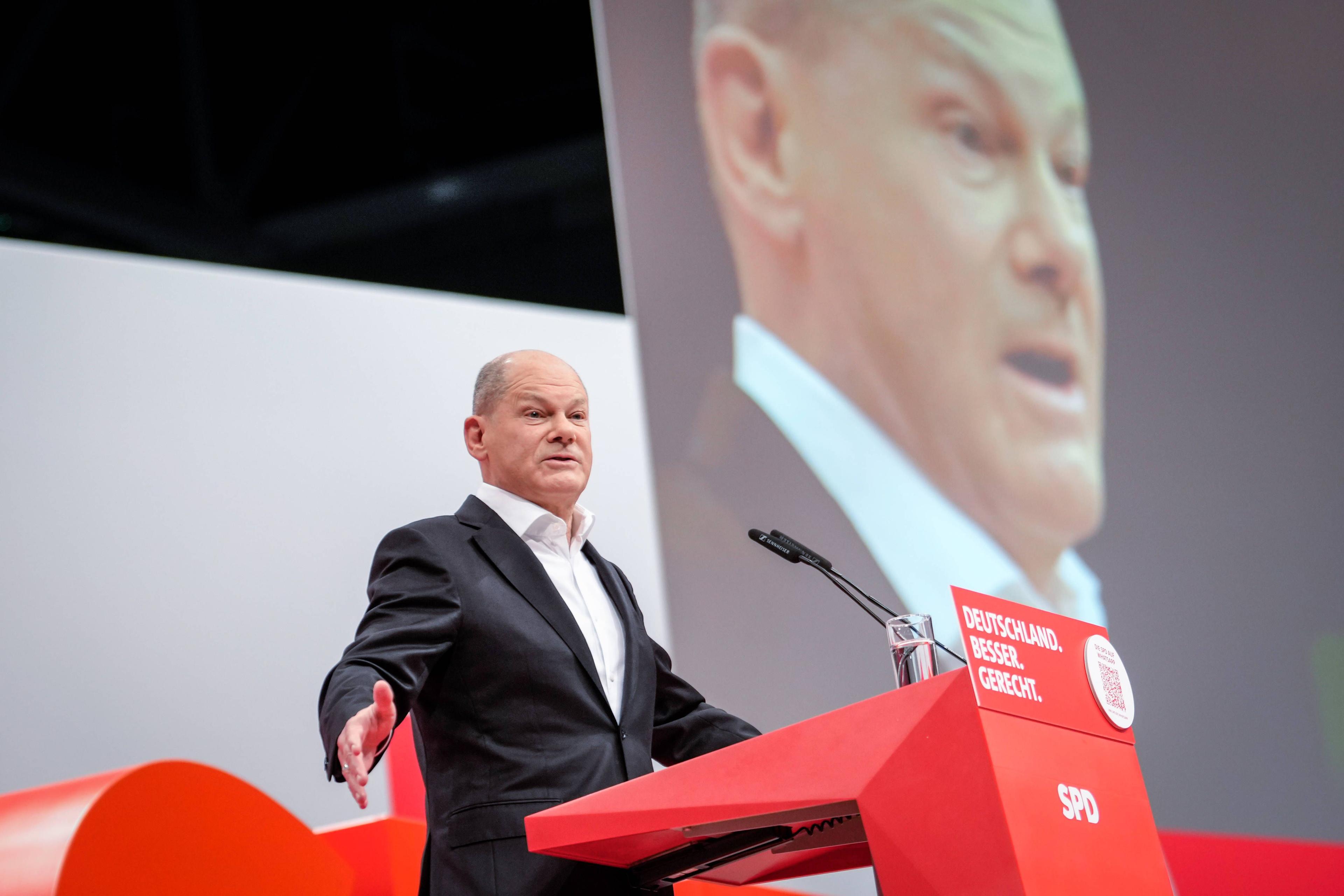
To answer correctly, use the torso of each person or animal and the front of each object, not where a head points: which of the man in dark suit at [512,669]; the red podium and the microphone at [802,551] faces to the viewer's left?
the microphone

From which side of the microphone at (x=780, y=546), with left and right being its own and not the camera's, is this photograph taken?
left

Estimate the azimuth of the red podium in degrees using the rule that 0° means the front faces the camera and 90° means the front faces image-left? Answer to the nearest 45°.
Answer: approximately 315°

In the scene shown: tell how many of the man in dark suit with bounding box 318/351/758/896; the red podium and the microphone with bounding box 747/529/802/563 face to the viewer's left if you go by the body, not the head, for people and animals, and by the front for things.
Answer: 1

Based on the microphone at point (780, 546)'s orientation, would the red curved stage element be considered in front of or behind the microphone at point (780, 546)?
in front

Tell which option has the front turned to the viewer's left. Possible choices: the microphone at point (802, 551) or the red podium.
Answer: the microphone

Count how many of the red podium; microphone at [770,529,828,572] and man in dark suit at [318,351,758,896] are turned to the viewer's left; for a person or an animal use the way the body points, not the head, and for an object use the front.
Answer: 1

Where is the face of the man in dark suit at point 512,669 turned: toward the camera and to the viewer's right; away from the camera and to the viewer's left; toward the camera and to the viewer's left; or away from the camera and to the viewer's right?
toward the camera and to the viewer's right

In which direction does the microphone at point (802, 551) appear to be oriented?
to the viewer's left
